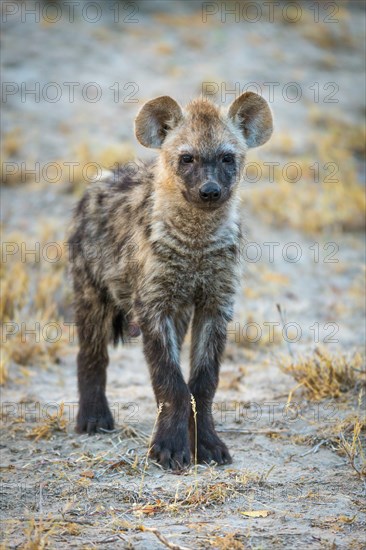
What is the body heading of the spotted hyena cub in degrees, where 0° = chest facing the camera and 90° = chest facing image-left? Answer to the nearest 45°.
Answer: approximately 315°
